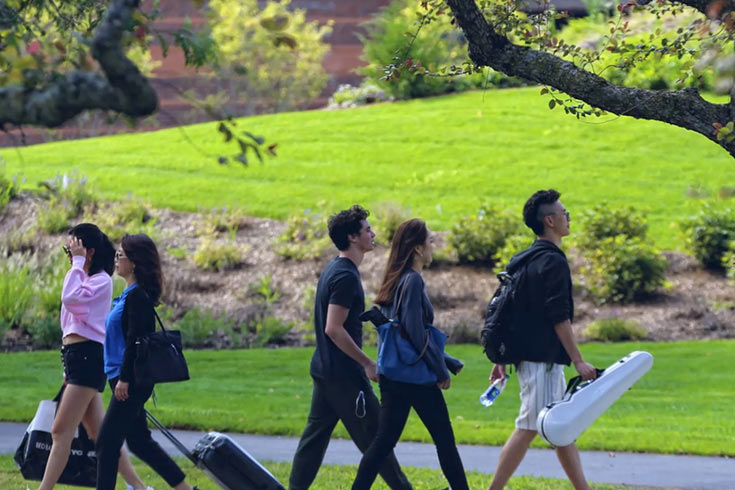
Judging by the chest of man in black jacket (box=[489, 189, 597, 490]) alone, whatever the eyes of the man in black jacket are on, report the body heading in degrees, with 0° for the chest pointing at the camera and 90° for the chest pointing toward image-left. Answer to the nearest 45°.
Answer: approximately 270°

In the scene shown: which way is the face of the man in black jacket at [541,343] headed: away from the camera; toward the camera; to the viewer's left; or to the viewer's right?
to the viewer's right

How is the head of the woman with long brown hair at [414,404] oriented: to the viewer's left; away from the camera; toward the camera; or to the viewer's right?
to the viewer's right

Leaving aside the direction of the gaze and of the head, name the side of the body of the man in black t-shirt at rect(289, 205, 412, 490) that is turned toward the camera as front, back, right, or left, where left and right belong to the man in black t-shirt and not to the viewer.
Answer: right

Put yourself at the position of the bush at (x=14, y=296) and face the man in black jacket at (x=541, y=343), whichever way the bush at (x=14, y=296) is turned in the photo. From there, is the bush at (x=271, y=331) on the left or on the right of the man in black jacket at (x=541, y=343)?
left

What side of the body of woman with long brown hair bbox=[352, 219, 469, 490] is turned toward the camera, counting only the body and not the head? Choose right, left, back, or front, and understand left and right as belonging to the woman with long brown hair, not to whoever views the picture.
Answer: right
